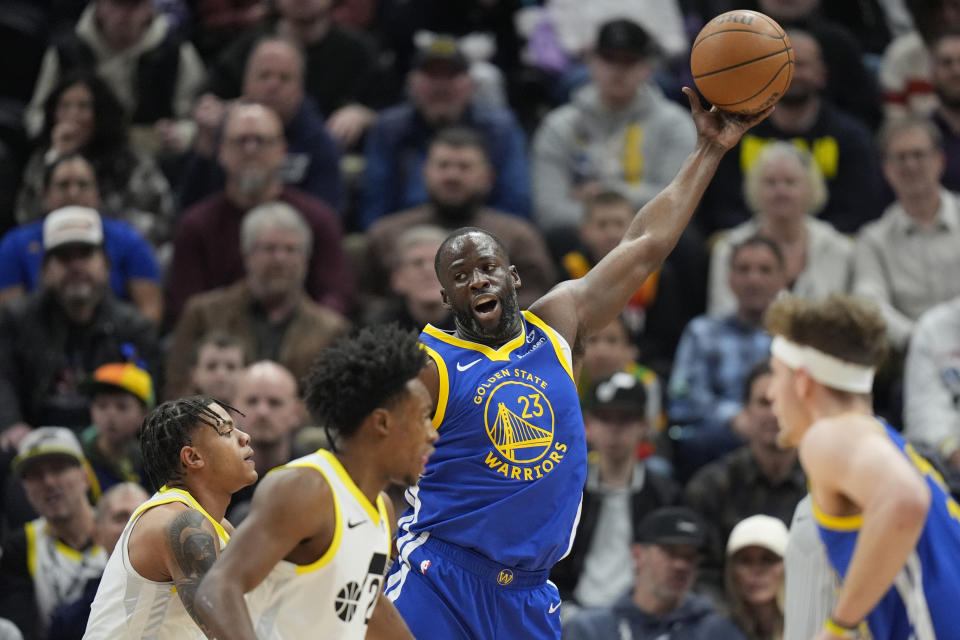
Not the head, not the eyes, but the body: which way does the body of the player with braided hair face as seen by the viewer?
to the viewer's right

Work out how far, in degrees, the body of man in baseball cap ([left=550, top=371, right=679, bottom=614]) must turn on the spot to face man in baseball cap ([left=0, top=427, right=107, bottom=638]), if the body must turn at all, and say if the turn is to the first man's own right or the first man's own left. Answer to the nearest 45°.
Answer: approximately 90° to the first man's own right

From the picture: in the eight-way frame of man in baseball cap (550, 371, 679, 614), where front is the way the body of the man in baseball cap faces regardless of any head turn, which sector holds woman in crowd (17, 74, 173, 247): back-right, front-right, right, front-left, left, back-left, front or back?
back-right

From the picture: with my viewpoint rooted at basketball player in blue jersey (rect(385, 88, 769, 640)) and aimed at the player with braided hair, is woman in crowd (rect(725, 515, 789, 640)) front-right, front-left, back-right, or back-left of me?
back-right

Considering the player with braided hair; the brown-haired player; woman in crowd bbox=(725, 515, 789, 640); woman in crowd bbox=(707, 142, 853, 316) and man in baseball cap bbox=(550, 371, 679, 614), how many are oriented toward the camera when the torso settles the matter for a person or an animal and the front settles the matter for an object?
3

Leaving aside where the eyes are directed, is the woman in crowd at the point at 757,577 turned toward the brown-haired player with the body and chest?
yes

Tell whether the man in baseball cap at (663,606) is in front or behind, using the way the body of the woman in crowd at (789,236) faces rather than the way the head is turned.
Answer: in front

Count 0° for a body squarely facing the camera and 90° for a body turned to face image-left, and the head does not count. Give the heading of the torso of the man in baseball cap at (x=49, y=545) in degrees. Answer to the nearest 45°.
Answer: approximately 0°

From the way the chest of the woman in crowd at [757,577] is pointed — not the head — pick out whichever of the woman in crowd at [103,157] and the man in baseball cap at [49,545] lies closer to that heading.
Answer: the man in baseball cap

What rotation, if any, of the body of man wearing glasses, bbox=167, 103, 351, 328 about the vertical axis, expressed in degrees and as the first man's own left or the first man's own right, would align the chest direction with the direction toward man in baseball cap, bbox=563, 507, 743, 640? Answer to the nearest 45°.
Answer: approximately 45° to the first man's own left

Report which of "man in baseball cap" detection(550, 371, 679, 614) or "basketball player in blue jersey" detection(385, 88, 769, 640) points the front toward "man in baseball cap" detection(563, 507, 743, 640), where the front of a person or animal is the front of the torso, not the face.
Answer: "man in baseball cap" detection(550, 371, 679, 614)

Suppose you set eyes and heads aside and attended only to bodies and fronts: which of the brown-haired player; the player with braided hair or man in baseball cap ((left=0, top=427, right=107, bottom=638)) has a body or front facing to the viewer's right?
the player with braided hair

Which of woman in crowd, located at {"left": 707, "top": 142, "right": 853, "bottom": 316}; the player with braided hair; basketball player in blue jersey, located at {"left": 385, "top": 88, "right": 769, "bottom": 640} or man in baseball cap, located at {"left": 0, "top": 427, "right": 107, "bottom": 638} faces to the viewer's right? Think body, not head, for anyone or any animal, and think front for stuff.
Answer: the player with braided hair

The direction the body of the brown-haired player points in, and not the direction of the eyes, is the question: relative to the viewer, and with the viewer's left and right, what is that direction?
facing to the left of the viewer

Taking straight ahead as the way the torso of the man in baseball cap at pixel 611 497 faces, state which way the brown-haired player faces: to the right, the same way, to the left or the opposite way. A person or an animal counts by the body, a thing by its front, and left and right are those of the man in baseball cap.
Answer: to the right
